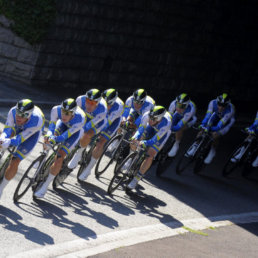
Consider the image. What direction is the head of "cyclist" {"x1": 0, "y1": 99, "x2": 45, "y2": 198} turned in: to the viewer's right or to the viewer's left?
to the viewer's left

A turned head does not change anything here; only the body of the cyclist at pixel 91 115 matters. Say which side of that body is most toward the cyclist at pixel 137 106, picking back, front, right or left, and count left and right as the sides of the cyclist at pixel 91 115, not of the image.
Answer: back

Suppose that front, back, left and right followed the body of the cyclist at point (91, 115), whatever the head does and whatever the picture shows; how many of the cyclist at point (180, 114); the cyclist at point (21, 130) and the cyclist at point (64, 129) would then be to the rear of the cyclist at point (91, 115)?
1

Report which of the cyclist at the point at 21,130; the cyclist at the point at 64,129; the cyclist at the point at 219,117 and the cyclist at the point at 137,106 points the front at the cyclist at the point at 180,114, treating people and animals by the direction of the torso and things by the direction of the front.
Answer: the cyclist at the point at 219,117

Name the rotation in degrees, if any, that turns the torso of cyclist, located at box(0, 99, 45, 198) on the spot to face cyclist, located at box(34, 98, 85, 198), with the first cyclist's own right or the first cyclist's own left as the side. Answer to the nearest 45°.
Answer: approximately 180°

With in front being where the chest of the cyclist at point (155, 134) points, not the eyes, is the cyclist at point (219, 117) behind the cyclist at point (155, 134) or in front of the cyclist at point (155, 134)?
behind

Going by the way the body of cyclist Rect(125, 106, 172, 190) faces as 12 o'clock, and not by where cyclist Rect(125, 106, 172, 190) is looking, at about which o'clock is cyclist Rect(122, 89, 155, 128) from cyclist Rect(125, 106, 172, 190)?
cyclist Rect(122, 89, 155, 128) is roughly at 4 o'clock from cyclist Rect(125, 106, 172, 190).

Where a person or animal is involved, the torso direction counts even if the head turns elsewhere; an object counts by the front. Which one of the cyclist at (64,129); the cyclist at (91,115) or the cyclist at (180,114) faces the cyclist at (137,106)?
the cyclist at (180,114)
